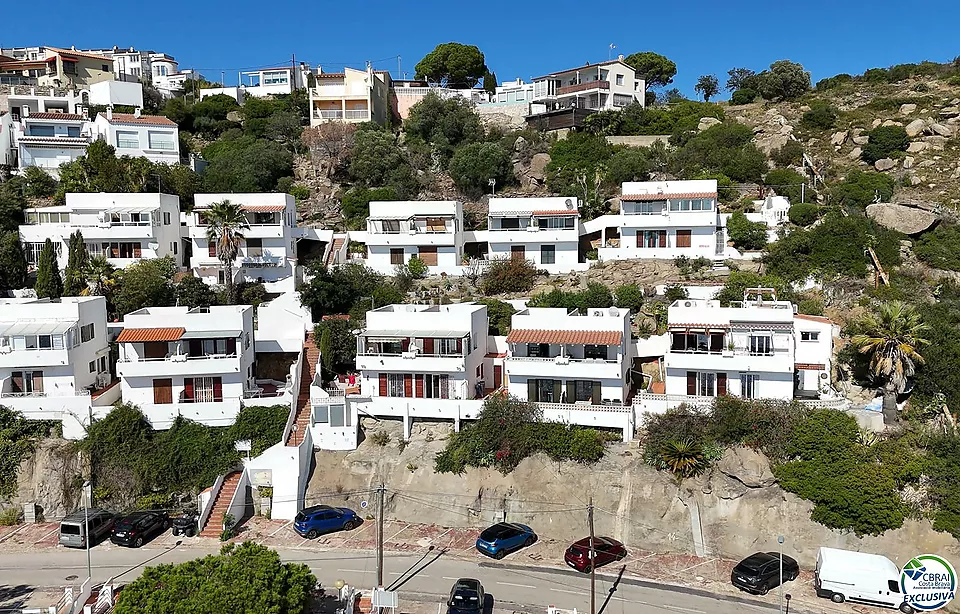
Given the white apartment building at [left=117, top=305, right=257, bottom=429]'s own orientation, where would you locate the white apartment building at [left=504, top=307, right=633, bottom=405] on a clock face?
the white apartment building at [left=504, top=307, right=633, bottom=405] is roughly at 10 o'clock from the white apartment building at [left=117, top=305, right=257, bottom=429].

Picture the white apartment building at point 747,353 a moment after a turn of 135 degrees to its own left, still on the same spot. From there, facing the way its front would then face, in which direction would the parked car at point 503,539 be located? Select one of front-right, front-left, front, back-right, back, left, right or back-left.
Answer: back

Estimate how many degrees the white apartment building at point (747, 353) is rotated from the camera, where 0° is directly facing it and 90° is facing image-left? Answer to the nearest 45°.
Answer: approximately 0°

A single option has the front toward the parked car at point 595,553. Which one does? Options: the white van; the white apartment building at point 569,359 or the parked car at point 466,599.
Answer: the white apartment building

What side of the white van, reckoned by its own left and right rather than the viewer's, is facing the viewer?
right

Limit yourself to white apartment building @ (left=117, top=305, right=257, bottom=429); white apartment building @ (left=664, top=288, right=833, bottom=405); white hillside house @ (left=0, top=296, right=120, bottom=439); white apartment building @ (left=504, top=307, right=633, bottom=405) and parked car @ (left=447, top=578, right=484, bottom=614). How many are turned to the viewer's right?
0

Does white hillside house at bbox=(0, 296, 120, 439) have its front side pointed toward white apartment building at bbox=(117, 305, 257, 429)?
no

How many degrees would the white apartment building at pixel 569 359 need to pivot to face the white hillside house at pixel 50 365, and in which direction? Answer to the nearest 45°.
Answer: approximately 90° to its right

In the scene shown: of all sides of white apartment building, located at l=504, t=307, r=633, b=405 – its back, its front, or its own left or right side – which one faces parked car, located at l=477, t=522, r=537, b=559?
front

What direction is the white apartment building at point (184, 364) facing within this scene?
toward the camera

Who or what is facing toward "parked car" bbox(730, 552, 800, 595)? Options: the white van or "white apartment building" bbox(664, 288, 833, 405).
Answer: the white apartment building

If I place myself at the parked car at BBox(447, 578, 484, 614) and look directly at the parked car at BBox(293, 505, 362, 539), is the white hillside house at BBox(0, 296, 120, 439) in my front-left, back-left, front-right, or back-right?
front-left

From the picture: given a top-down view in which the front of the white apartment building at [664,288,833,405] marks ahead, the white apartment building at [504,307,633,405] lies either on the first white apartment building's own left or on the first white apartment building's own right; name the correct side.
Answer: on the first white apartment building's own right
